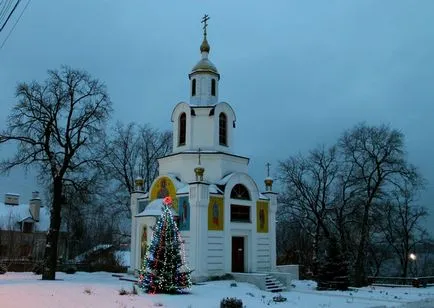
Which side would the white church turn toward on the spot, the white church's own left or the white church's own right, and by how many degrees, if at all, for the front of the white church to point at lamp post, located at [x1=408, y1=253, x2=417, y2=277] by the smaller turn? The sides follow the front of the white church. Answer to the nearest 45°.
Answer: approximately 90° to the white church's own left

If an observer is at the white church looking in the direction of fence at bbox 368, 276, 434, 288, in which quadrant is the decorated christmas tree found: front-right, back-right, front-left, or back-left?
back-right

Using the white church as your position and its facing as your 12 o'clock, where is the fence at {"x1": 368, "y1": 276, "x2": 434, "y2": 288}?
The fence is roughly at 10 o'clock from the white church.

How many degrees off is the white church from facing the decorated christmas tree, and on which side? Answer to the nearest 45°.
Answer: approximately 45° to its right

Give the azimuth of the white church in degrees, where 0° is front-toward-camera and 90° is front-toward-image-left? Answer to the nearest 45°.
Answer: approximately 315°
